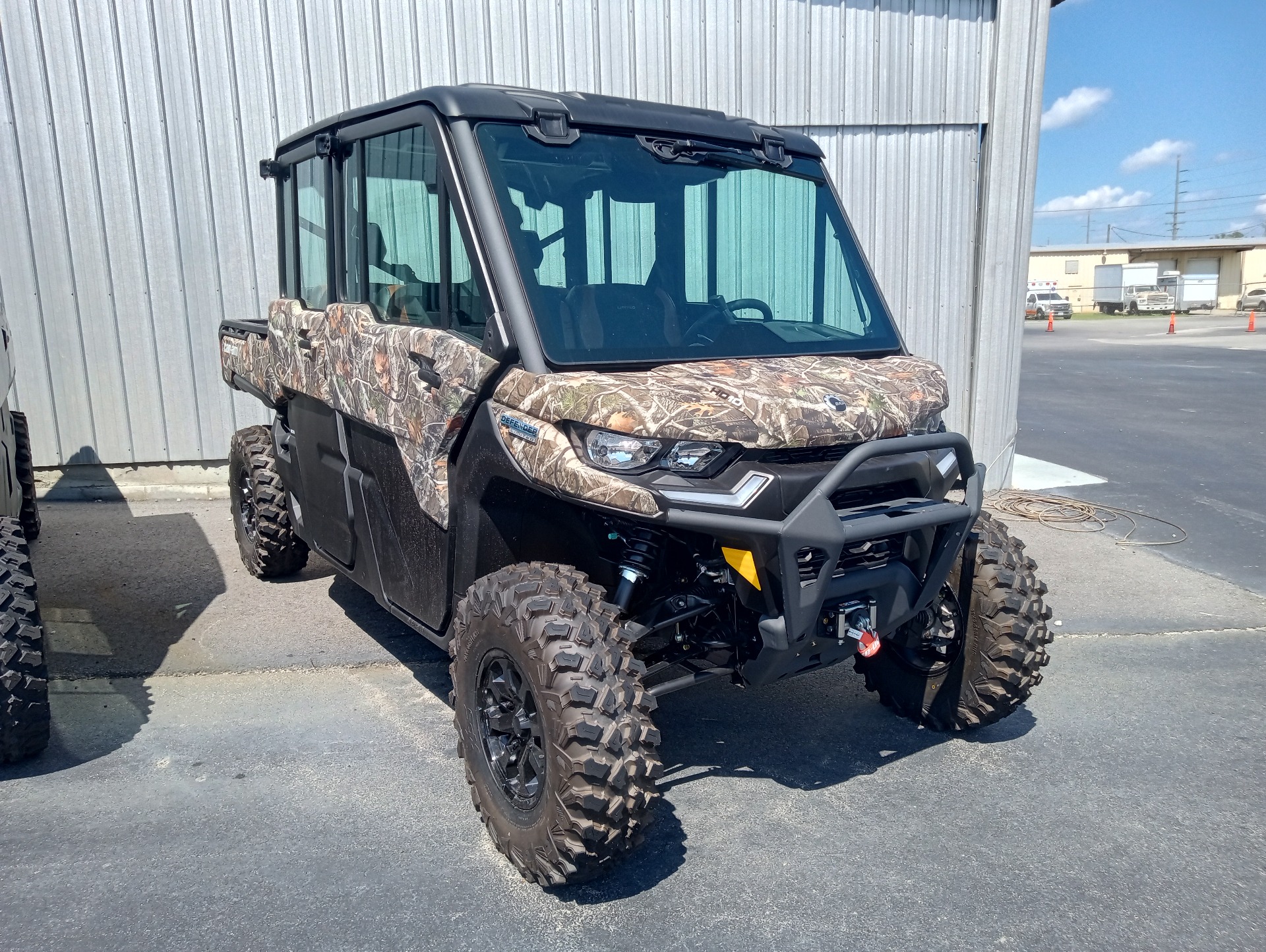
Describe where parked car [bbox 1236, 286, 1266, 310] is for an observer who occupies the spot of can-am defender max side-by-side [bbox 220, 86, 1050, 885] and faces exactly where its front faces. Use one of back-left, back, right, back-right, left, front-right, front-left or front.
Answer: left

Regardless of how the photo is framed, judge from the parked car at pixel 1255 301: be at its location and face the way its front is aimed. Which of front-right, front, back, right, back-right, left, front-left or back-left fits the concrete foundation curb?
left

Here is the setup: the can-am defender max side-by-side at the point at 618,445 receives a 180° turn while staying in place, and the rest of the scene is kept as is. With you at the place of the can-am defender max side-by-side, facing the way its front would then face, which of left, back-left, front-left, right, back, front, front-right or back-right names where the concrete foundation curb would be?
front

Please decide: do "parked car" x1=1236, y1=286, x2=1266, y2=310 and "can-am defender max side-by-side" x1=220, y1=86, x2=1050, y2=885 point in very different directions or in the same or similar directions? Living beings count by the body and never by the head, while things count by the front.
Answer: very different directions

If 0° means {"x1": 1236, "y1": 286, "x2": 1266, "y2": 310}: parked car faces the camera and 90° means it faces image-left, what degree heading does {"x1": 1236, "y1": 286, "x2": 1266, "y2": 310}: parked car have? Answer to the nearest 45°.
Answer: approximately 90°

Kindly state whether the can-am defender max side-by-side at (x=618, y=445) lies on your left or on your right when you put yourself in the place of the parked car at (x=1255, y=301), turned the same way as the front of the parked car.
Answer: on your left
